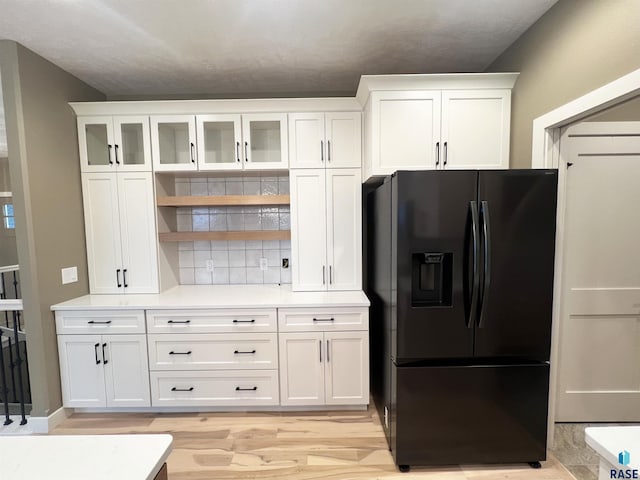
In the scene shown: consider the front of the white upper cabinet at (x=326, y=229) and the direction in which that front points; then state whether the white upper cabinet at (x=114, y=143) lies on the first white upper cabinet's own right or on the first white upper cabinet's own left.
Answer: on the first white upper cabinet's own right

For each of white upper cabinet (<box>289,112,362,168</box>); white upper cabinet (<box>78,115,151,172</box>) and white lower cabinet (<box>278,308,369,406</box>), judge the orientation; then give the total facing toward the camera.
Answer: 3

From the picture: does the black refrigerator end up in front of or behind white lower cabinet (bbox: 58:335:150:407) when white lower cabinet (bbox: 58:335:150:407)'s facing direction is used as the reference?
in front

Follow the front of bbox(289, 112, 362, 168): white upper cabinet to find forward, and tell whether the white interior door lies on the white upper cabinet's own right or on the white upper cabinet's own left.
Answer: on the white upper cabinet's own left

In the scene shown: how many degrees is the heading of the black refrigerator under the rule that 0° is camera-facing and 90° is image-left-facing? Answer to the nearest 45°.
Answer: approximately 0°

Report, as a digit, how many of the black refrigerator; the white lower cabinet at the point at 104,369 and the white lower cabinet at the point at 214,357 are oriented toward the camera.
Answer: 3

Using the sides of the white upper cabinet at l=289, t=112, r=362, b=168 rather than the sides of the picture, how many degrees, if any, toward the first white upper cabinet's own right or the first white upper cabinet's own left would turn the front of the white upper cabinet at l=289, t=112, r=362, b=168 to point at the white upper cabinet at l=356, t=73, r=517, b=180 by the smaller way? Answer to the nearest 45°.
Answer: approximately 90° to the first white upper cabinet's own left

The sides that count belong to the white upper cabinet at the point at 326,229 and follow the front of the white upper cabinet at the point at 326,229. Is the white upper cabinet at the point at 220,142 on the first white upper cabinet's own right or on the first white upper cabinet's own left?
on the first white upper cabinet's own right

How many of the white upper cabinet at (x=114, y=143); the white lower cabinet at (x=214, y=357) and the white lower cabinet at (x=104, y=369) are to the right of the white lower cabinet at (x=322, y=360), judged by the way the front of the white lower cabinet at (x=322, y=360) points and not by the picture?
3

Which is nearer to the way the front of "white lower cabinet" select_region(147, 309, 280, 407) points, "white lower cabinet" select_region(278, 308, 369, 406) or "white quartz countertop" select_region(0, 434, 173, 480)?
the white quartz countertop

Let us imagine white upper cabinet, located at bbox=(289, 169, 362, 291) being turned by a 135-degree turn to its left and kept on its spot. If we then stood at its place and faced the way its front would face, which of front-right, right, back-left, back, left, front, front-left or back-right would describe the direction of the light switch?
back-left

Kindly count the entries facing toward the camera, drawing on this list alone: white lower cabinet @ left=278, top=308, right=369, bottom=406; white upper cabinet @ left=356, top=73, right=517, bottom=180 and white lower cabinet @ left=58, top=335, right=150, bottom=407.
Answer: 3

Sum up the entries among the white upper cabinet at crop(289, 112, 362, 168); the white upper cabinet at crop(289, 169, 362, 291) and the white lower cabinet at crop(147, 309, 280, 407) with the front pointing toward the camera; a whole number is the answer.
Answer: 3

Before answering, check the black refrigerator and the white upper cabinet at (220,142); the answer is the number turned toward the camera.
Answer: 2
